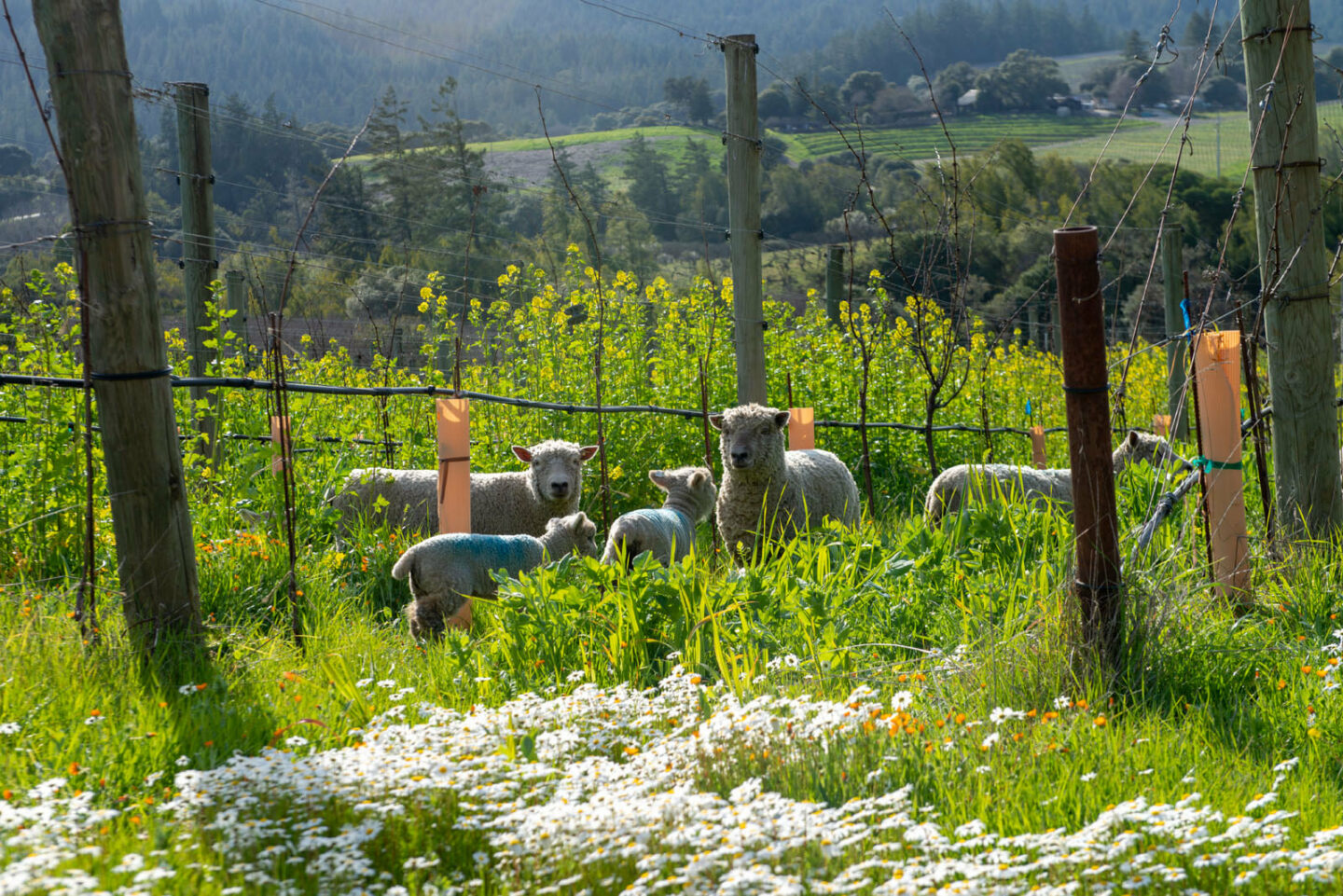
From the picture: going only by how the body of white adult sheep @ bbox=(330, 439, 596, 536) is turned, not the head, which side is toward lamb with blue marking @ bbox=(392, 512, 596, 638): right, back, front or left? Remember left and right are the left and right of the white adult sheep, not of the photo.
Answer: right

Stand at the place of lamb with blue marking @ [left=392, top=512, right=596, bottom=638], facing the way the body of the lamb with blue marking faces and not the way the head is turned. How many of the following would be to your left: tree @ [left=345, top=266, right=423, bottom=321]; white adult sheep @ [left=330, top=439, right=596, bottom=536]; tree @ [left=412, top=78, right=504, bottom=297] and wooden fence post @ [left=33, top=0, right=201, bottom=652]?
3

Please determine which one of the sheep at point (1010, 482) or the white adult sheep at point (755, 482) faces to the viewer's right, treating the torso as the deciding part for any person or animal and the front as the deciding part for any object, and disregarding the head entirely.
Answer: the sheep

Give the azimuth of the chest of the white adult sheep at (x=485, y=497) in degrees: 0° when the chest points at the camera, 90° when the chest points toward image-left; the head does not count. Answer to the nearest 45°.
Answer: approximately 270°

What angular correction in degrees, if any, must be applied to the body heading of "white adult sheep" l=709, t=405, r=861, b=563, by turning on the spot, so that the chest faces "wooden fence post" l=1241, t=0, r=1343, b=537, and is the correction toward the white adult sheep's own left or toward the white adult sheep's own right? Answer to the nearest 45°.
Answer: approximately 90° to the white adult sheep's own left

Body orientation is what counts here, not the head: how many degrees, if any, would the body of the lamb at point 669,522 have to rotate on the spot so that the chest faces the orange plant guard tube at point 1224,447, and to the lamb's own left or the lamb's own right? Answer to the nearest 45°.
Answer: approximately 90° to the lamb's own right

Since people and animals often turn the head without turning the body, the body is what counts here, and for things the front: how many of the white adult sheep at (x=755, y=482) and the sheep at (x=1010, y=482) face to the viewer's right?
1

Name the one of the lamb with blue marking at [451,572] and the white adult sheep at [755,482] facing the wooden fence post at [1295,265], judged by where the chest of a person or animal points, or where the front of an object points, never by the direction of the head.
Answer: the lamb with blue marking

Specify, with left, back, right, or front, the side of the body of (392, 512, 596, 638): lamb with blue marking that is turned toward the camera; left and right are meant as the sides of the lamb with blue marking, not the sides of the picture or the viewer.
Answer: right

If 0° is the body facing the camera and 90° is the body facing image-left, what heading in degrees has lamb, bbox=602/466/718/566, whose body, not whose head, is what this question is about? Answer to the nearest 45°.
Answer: approximately 225°

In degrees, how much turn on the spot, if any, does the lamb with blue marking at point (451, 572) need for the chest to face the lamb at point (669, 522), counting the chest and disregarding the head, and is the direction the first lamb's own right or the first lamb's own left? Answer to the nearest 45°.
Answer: approximately 45° to the first lamb's own left

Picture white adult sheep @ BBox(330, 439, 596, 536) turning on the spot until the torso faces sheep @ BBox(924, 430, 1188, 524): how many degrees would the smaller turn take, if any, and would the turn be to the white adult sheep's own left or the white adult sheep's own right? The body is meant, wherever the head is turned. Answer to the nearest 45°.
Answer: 0° — it already faces it

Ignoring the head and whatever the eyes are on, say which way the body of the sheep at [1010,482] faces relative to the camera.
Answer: to the viewer's right
